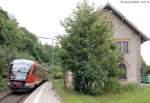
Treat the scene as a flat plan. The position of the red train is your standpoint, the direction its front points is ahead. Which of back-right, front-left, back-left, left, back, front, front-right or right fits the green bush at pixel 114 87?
back-left
